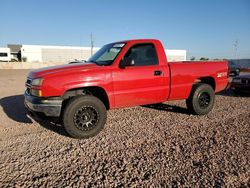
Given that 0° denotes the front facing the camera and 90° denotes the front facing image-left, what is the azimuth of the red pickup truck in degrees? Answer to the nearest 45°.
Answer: approximately 45°

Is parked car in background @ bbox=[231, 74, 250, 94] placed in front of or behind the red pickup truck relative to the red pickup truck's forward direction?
behind
